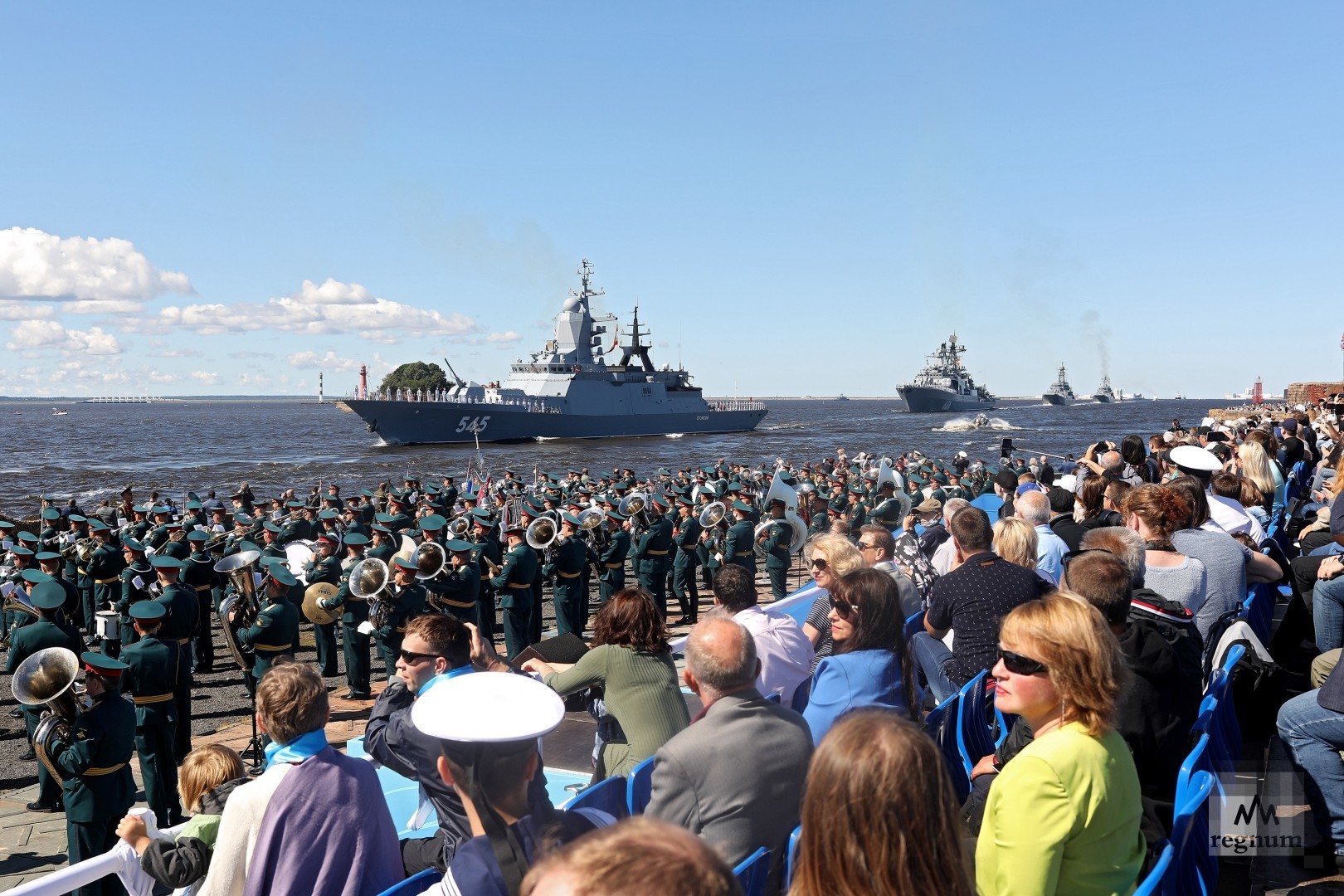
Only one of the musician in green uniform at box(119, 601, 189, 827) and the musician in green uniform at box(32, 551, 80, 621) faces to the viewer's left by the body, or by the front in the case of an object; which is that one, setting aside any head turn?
the musician in green uniform at box(32, 551, 80, 621)

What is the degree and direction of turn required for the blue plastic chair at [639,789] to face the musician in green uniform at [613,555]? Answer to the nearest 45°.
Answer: approximately 45° to its right

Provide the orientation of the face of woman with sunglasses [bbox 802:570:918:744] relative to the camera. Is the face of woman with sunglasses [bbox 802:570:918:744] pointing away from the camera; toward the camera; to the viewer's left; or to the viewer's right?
to the viewer's left

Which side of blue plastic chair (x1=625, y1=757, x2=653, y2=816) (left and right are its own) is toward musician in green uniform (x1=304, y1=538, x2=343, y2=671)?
front

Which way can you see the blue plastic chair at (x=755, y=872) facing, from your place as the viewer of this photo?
facing away from the viewer and to the left of the viewer

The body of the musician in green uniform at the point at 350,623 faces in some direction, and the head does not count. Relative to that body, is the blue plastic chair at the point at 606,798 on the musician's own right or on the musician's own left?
on the musician's own left

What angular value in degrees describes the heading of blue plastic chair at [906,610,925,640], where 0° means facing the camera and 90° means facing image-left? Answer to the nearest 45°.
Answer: approximately 135°

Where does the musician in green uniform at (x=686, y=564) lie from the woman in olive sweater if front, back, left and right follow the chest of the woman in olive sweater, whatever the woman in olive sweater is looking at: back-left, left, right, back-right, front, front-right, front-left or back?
front-right
